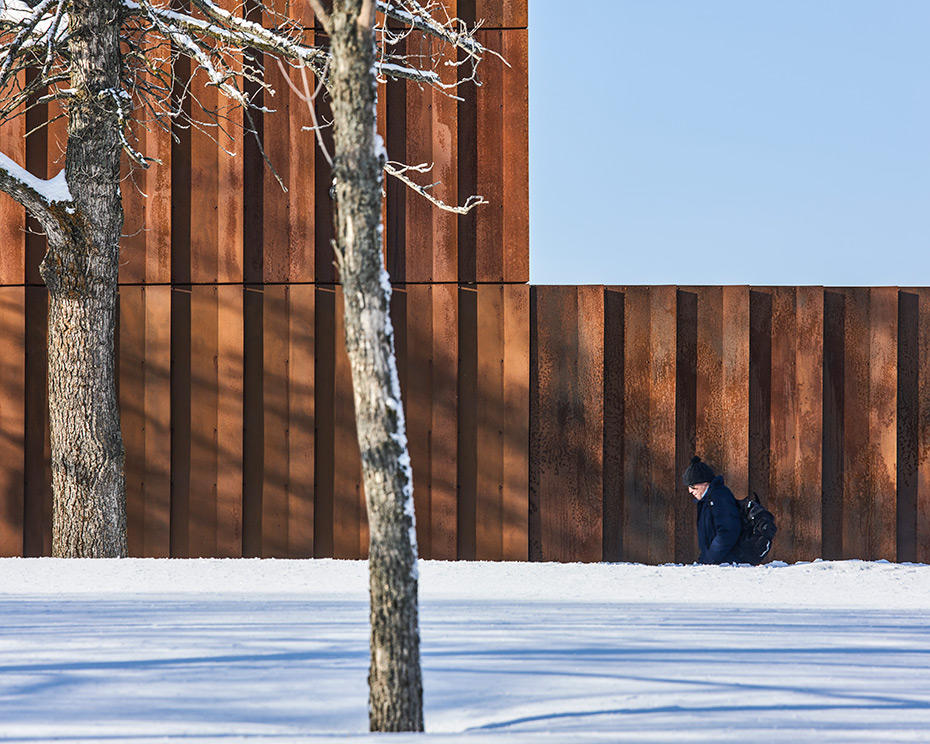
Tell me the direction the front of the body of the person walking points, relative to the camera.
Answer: to the viewer's left
